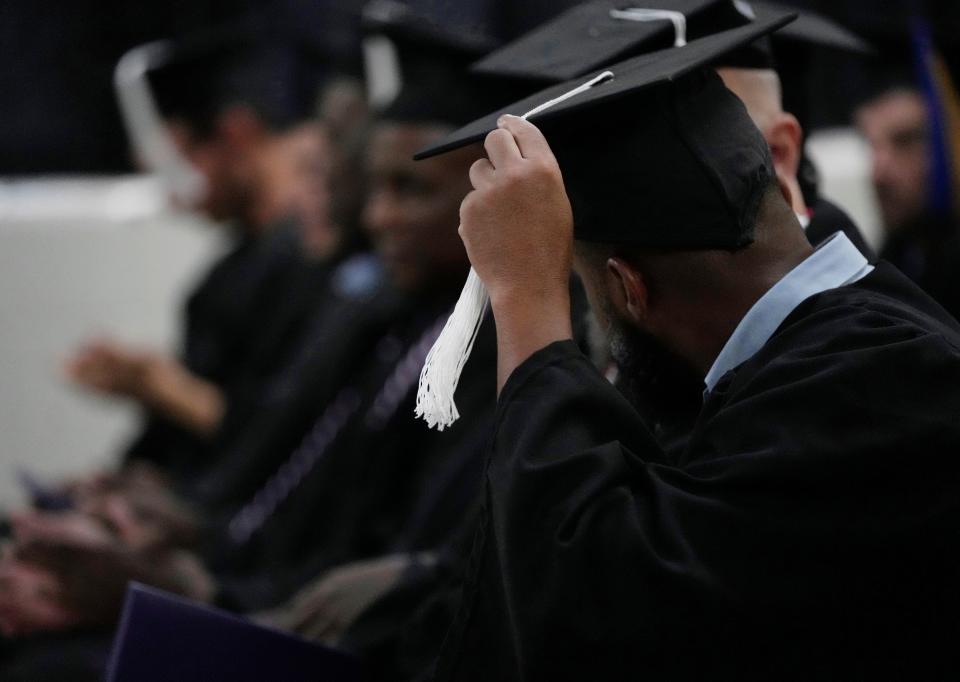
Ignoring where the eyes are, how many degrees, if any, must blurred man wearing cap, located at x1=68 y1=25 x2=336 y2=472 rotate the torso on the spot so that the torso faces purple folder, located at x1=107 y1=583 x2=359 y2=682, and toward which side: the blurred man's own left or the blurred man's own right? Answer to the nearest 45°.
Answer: approximately 90° to the blurred man's own left

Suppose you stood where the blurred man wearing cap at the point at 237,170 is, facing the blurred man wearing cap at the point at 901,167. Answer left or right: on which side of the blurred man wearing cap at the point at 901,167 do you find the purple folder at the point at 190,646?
right

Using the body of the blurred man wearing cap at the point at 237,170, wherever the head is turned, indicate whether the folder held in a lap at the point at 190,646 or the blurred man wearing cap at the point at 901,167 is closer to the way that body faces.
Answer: the folder held in a lap

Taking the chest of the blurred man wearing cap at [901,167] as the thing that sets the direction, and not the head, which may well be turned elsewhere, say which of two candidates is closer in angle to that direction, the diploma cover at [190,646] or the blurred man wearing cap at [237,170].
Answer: the diploma cover

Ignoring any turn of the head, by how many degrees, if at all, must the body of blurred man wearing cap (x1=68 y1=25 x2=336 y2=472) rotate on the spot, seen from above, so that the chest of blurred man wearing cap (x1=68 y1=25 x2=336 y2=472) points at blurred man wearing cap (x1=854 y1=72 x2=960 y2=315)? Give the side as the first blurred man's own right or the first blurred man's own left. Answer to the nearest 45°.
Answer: approximately 135° to the first blurred man's own left

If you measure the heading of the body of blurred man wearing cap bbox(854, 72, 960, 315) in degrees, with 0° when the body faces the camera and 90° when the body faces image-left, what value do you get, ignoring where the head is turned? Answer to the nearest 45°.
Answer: approximately 45°

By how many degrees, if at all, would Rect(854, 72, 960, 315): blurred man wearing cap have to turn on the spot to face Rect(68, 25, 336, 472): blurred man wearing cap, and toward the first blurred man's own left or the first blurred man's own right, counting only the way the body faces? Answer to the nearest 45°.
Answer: approximately 45° to the first blurred man's own right

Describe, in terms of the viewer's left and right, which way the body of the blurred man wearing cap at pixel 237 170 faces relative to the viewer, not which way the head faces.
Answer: facing to the left of the viewer
